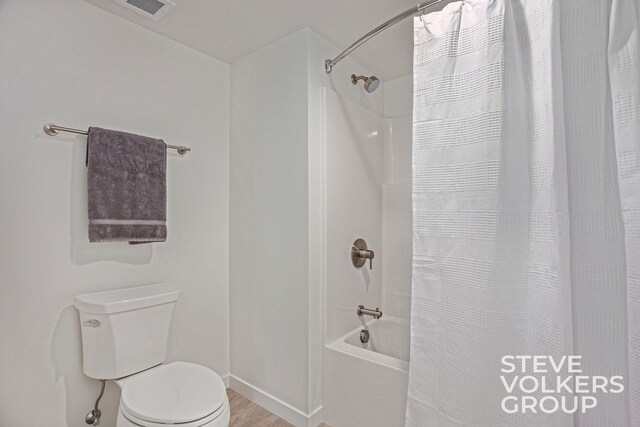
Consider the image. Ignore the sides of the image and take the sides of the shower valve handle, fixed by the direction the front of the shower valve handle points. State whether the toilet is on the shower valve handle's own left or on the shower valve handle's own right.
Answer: on the shower valve handle's own right

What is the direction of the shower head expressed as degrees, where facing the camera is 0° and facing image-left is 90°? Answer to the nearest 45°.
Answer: approximately 315°

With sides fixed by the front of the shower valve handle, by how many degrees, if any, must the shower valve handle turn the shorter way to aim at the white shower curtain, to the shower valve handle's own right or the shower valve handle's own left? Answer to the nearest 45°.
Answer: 0° — it already faces it

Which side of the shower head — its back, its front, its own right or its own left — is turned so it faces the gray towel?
right

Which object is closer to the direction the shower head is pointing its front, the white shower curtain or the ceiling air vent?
the white shower curtain

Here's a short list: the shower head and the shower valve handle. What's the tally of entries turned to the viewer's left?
0

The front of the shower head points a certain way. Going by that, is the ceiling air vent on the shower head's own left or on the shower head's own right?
on the shower head's own right

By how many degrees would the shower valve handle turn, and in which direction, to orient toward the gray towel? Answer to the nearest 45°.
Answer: approximately 90° to its right

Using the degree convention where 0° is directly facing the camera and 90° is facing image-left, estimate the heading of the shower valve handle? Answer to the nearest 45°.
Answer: approximately 315°

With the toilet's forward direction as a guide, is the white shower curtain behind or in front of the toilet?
in front
